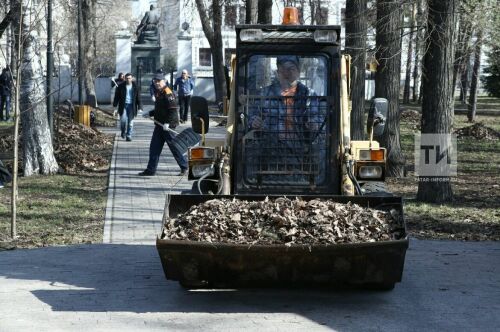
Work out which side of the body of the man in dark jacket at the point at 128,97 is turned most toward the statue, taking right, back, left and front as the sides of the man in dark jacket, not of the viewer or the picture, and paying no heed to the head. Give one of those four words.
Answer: back

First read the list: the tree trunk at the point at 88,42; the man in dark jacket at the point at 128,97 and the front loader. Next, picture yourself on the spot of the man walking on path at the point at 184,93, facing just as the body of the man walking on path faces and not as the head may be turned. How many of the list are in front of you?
2

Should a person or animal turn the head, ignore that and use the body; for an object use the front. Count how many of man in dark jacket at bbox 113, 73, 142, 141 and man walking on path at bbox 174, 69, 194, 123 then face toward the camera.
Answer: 2

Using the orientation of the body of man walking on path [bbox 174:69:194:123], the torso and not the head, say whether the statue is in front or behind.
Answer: behind

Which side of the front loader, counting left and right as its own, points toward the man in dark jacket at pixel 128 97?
back

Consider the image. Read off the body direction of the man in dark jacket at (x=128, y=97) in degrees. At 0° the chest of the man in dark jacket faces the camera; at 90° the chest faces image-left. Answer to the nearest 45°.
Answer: approximately 0°

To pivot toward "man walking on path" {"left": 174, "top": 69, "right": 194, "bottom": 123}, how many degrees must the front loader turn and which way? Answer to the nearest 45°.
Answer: approximately 180°
